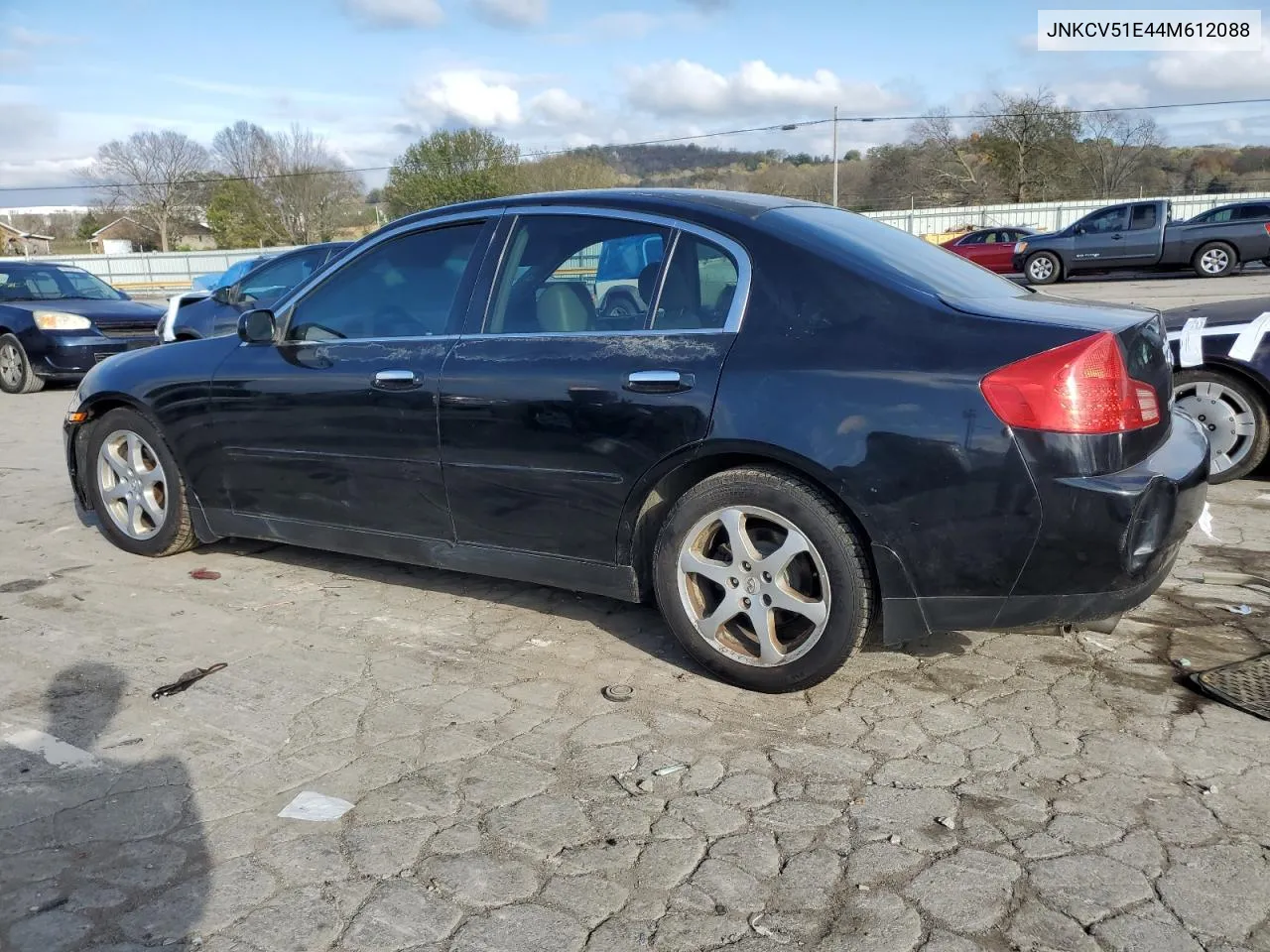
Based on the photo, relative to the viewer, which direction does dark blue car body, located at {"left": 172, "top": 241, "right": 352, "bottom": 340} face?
to the viewer's left

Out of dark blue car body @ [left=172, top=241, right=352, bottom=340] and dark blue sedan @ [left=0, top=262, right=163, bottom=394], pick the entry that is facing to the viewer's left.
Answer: the dark blue car body

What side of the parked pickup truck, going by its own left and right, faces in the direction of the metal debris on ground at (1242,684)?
left

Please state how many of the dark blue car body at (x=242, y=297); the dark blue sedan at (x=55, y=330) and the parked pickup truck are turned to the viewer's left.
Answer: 2

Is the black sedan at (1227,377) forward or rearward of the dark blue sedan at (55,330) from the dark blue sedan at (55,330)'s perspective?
forward

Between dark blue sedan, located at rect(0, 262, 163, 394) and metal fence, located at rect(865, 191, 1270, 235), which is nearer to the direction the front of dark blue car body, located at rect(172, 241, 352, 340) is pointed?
the dark blue sedan

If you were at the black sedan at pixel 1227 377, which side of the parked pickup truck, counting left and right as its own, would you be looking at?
left

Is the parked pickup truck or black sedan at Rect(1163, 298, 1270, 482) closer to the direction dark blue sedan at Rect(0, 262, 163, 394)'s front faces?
the black sedan

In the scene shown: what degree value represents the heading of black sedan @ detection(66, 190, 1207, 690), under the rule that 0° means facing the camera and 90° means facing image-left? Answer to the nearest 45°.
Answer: approximately 135°

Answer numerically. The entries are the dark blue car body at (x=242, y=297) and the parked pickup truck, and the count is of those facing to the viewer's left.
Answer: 2

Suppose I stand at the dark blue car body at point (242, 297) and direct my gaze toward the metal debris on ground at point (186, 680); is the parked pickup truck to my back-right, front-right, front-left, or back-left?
back-left

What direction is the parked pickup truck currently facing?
to the viewer's left

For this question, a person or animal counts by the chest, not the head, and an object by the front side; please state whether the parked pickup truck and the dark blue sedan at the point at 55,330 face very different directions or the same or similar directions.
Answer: very different directions

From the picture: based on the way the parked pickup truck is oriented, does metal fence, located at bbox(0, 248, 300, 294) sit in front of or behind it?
in front

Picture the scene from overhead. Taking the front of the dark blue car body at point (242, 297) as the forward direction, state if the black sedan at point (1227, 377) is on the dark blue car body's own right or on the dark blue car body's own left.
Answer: on the dark blue car body's own left
